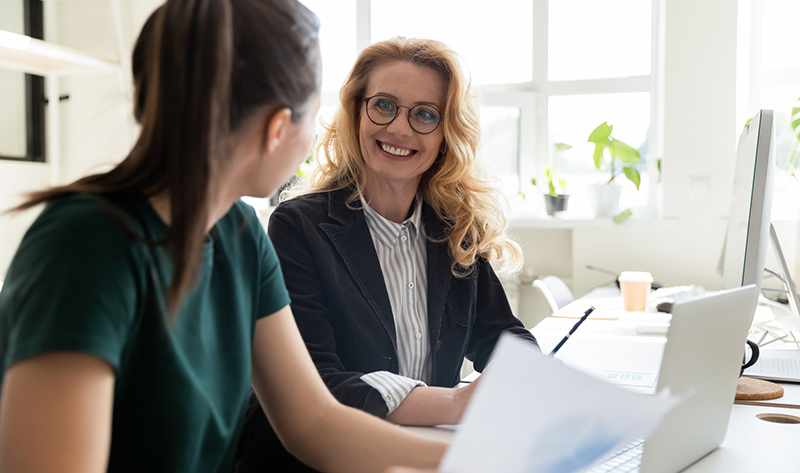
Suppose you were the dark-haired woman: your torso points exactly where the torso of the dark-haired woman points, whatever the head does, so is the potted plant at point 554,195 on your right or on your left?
on your left

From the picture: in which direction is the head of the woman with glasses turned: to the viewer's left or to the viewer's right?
to the viewer's left

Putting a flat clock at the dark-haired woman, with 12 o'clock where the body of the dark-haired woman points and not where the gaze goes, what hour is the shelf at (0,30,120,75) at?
The shelf is roughly at 7 o'clock from the dark-haired woman.

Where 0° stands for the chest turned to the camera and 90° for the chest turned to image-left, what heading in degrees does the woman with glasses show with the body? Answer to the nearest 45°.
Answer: approximately 0°

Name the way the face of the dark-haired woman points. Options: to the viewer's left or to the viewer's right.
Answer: to the viewer's right
